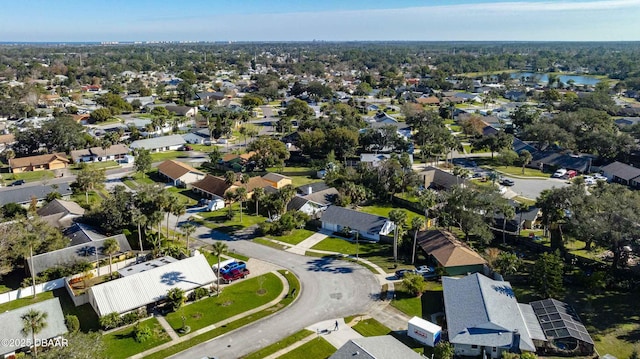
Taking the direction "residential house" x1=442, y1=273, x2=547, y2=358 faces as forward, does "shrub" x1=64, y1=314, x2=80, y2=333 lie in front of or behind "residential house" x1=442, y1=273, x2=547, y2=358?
in front

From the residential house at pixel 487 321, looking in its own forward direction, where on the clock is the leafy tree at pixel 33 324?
The leafy tree is roughly at 11 o'clock from the residential house.

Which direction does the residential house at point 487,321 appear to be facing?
to the viewer's left

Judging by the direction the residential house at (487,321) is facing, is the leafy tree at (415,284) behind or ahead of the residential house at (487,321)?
ahead

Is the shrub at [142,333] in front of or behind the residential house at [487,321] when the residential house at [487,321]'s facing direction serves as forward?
in front

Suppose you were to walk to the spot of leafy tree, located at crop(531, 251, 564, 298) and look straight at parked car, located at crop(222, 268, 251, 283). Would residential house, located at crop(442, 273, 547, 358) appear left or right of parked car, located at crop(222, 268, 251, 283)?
left

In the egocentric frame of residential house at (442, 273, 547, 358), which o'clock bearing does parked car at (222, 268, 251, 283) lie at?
The parked car is roughly at 12 o'clock from the residential house.
